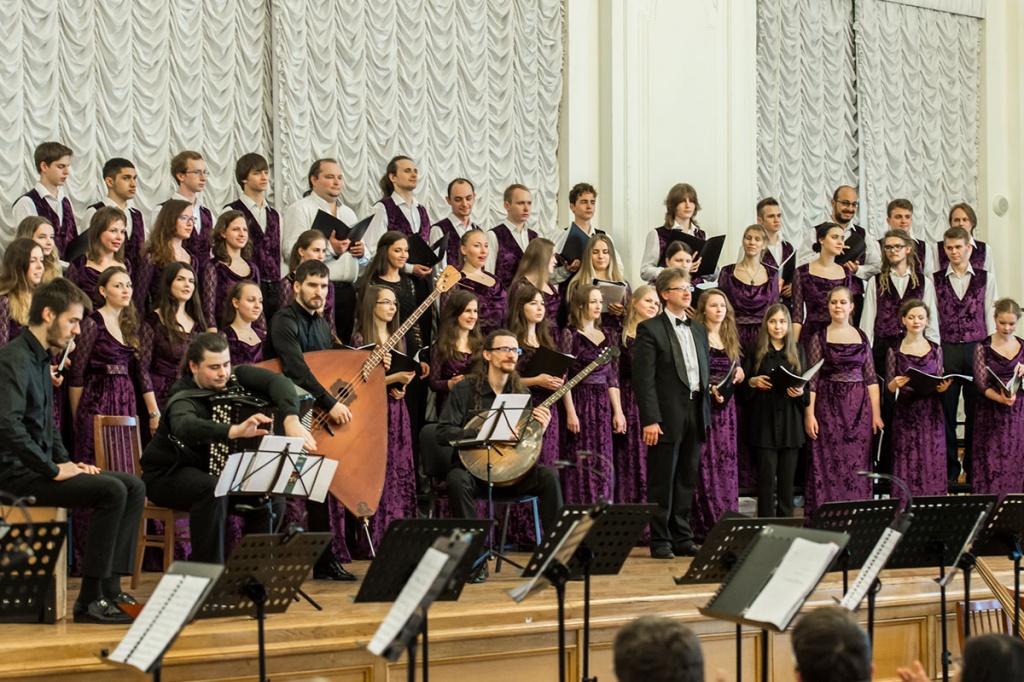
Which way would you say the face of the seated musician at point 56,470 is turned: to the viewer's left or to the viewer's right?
to the viewer's right

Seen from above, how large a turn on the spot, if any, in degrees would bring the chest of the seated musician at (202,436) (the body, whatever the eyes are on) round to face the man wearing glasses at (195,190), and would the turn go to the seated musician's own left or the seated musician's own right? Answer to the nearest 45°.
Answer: approximately 135° to the seated musician's own left

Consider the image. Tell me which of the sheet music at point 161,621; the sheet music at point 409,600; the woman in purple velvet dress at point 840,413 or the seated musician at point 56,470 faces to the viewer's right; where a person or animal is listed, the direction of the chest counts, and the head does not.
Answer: the seated musician

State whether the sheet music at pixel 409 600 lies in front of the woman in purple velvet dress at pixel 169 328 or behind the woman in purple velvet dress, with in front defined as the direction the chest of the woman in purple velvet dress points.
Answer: in front

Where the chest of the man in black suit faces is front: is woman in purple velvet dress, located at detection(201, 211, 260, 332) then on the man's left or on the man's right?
on the man's right

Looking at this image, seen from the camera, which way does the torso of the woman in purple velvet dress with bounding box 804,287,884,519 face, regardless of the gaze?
toward the camera

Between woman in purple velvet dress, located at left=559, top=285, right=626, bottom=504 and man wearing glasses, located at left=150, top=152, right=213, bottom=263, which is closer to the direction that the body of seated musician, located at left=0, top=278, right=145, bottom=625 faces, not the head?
the woman in purple velvet dress

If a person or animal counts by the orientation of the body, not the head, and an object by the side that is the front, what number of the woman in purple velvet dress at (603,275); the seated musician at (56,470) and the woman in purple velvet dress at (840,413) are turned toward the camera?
2

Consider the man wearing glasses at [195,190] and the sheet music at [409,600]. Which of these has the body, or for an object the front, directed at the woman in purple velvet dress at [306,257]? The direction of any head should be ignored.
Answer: the man wearing glasses

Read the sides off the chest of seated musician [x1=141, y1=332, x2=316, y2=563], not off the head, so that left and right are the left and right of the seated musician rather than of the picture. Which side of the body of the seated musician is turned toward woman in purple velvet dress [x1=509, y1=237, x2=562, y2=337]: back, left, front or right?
left
